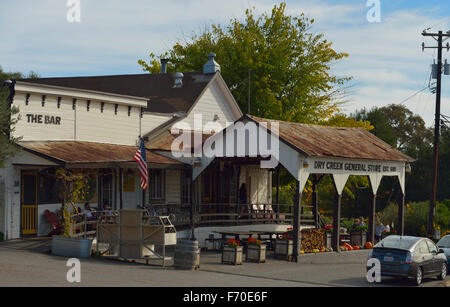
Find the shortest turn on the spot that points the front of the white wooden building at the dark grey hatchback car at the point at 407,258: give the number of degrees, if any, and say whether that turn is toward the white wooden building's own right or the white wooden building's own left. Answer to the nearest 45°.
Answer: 0° — it already faces it

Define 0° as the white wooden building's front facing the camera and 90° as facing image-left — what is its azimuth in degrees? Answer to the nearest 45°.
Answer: approximately 315°

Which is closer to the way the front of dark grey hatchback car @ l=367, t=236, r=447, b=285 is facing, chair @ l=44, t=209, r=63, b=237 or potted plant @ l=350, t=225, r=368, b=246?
the potted plant

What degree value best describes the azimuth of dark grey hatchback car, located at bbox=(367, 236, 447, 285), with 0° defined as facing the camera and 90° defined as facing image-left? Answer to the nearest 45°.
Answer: approximately 225°

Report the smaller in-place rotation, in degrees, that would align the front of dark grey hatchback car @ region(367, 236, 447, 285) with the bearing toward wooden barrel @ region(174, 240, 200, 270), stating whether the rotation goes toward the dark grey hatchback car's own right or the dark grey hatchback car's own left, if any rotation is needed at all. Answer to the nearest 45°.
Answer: approximately 135° to the dark grey hatchback car's own left

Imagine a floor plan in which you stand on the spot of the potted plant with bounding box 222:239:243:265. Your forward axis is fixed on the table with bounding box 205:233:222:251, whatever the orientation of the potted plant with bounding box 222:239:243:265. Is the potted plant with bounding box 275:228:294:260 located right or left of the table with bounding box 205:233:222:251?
right

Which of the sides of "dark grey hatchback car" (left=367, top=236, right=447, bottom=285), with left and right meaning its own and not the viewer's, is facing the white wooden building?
left

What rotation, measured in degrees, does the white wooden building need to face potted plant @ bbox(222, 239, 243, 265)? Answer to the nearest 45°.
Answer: approximately 45° to its right
